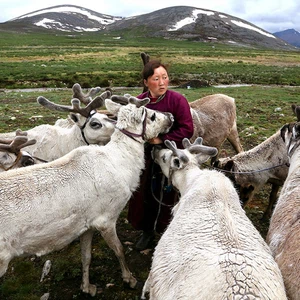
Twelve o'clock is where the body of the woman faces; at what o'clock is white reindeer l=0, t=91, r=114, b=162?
The white reindeer is roughly at 2 o'clock from the woman.

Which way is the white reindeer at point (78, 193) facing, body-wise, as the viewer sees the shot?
to the viewer's right

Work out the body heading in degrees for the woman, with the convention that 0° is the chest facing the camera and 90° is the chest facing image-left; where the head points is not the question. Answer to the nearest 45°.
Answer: approximately 45°

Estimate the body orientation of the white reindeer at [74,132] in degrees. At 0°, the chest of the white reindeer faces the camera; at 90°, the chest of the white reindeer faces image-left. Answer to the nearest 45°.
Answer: approximately 270°

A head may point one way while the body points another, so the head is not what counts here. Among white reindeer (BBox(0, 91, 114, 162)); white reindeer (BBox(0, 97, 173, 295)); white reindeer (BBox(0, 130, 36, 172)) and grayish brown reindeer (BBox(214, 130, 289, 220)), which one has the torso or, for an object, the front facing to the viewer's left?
grayish brown reindeer (BBox(214, 130, 289, 220))

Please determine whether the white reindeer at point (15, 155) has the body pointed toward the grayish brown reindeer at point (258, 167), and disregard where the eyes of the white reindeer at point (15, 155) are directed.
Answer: yes

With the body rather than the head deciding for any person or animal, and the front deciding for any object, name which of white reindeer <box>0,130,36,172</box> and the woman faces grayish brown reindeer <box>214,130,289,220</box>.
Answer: white reindeer <box>0,130,36,172</box>

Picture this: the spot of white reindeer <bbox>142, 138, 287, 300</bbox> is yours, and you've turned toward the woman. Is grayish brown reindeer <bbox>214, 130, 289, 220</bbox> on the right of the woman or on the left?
right

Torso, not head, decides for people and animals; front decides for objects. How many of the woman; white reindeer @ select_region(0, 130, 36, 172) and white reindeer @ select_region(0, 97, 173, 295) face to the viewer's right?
2

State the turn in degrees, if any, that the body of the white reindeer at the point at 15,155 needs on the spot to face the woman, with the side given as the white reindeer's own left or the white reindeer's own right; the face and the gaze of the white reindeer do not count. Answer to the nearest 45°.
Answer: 0° — it already faces them

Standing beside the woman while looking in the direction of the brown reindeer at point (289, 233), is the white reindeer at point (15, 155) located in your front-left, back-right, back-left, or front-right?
back-right

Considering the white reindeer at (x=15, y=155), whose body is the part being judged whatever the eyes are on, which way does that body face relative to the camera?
to the viewer's right

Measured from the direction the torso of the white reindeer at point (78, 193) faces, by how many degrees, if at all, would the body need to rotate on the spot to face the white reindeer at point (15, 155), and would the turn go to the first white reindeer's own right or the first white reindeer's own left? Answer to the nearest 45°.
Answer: approximately 135° to the first white reindeer's own left

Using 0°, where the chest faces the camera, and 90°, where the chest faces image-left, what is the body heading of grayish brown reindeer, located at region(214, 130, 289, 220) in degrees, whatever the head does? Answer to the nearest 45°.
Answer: approximately 90°

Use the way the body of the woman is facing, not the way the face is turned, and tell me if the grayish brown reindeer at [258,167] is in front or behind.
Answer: behind
